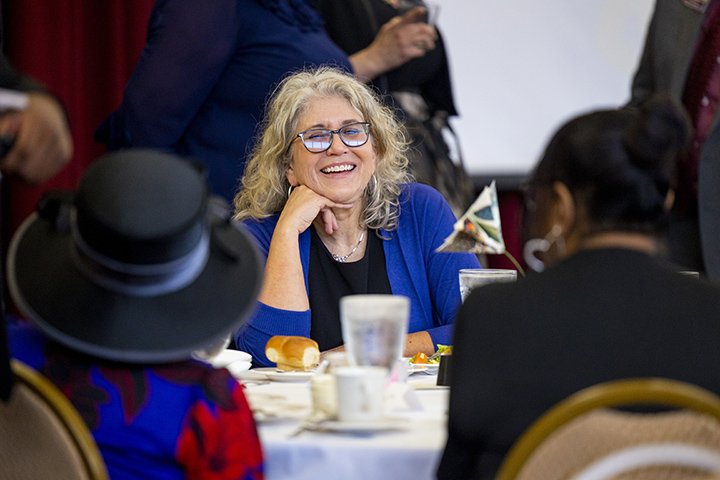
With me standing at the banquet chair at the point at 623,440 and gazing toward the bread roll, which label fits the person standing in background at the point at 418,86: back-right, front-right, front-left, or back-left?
front-right

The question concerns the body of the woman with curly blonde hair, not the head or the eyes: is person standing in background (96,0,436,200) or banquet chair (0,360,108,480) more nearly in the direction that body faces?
the banquet chair

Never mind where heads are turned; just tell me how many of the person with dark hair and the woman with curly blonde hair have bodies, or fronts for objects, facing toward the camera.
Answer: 1

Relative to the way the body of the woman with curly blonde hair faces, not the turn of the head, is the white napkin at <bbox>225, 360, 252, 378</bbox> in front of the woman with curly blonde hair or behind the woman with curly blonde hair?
in front

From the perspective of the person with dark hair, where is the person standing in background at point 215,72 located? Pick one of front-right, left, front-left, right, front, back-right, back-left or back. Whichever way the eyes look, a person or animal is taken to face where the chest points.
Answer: front

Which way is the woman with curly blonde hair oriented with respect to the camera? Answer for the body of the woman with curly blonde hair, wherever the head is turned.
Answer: toward the camera

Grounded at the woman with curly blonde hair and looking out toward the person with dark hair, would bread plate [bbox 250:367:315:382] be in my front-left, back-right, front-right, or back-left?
front-right

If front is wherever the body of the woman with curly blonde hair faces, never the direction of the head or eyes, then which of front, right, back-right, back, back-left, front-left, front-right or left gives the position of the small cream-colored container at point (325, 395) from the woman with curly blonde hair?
front

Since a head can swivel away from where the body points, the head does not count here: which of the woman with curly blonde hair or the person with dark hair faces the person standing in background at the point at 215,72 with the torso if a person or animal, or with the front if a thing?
the person with dark hair

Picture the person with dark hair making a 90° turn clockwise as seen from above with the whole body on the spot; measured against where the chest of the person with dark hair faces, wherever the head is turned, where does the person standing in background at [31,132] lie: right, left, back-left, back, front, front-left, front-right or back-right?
back-left

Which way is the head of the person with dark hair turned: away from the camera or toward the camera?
away from the camera

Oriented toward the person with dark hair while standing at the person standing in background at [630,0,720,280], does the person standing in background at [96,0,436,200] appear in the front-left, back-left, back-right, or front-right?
front-right

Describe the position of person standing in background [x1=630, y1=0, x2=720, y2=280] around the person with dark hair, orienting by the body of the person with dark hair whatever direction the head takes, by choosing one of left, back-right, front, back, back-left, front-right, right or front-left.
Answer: front-right

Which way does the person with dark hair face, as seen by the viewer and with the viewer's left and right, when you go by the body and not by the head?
facing away from the viewer and to the left of the viewer

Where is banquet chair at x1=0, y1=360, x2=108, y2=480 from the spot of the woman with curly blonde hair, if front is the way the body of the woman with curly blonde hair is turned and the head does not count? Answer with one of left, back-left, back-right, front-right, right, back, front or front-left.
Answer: front

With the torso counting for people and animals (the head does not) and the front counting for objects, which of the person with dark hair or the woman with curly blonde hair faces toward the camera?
the woman with curly blonde hair

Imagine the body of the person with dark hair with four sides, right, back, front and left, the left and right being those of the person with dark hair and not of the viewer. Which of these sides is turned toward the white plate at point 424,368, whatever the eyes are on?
front

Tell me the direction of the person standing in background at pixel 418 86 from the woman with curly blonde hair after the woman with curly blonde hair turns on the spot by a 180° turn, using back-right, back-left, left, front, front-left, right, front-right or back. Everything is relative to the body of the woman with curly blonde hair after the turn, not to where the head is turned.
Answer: front

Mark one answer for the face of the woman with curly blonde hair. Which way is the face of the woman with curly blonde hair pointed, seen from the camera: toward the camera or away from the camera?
toward the camera

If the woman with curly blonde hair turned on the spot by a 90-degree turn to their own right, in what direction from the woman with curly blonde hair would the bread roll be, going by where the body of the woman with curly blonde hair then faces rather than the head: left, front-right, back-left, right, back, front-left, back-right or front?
left

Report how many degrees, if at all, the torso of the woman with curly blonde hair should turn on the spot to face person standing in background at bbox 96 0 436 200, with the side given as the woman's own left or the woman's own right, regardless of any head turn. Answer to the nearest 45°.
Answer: approximately 135° to the woman's own right
